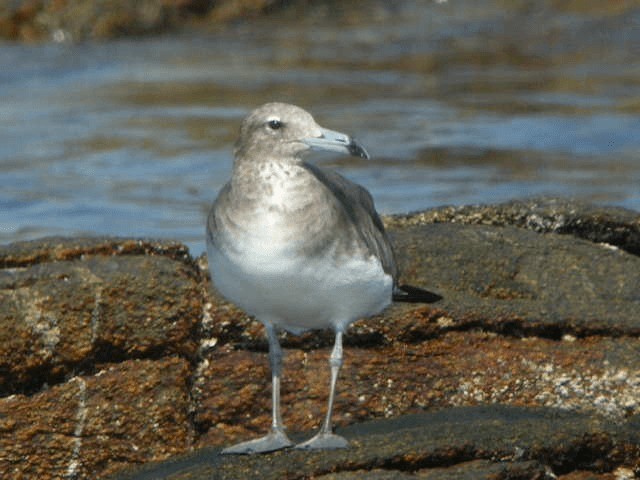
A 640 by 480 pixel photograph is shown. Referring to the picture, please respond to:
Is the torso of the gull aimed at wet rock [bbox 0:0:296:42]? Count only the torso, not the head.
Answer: no

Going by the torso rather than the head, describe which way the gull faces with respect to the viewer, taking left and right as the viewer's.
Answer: facing the viewer and to the left of the viewer

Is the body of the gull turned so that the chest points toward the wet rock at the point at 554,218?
no

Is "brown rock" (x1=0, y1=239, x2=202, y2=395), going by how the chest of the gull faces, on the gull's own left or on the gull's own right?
on the gull's own right

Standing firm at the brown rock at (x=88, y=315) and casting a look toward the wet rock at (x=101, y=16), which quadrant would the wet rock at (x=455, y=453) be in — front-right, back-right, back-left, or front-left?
back-right

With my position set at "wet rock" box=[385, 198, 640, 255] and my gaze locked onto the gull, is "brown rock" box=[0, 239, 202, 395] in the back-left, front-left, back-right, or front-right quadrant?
front-right
